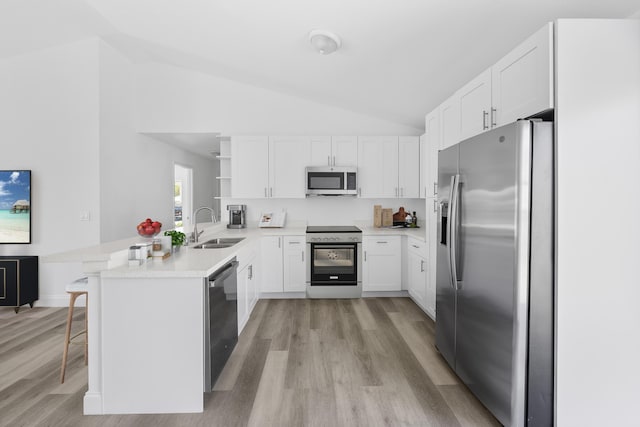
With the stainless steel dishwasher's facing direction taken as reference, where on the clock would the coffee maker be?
The coffee maker is roughly at 9 o'clock from the stainless steel dishwasher.

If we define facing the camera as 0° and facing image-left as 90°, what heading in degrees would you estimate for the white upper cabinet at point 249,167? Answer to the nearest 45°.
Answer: approximately 0°

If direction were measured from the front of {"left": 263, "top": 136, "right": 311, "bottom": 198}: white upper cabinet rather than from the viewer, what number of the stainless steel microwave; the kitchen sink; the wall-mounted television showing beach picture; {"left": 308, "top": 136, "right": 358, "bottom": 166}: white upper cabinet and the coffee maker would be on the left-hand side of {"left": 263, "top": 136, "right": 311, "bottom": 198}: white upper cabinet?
2

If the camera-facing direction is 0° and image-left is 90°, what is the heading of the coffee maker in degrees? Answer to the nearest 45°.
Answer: approximately 0°

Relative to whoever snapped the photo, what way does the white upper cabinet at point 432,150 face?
facing to the left of the viewer

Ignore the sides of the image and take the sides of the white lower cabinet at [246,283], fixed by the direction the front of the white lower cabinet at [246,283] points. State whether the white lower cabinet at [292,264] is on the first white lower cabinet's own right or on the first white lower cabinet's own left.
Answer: on the first white lower cabinet's own left

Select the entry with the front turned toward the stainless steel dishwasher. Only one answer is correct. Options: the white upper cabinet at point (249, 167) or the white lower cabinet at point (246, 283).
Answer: the white upper cabinet

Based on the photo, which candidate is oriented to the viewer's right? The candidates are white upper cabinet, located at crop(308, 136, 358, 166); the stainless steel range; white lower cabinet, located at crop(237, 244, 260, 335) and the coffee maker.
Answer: the white lower cabinet

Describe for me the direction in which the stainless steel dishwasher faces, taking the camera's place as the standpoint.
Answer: facing to the right of the viewer

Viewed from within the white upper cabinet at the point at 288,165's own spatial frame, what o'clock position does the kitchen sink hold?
The kitchen sink is roughly at 1 o'clock from the white upper cabinet.

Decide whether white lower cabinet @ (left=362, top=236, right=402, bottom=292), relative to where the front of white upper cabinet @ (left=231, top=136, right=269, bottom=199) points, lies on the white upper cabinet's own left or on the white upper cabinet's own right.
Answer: on the white upper cabinet's own left
